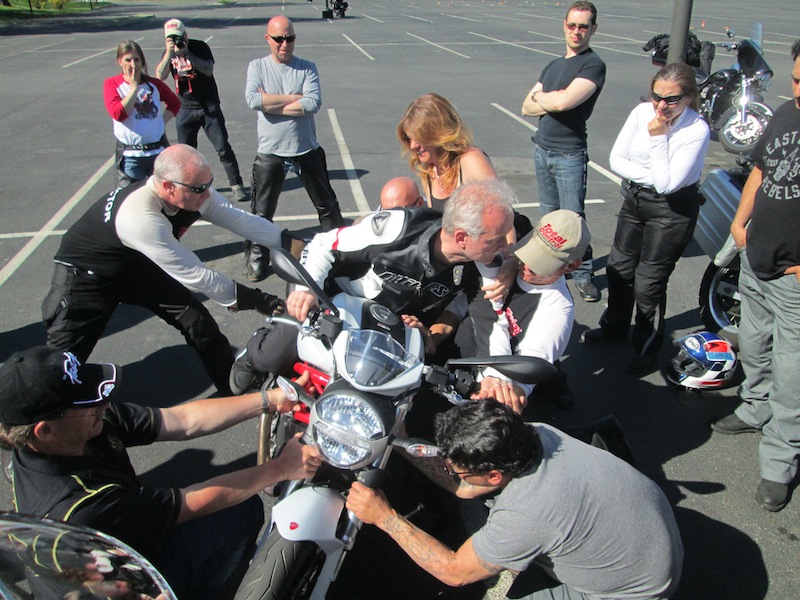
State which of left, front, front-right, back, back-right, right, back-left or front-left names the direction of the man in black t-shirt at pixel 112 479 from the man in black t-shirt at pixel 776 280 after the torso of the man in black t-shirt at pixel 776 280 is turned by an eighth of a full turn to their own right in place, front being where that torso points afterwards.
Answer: front-left

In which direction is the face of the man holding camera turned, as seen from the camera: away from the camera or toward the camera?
toward the camera

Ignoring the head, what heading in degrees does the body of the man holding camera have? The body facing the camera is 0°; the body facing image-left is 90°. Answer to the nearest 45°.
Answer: approximately 0°

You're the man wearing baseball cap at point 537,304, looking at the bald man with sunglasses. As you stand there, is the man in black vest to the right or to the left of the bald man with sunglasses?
left

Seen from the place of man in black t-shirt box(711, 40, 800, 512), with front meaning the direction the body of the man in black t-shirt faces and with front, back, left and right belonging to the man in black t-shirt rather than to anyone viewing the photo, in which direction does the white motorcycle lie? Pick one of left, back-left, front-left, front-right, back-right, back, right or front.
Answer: front

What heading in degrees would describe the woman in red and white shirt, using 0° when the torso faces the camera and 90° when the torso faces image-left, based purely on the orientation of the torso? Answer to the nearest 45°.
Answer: approximately 0°

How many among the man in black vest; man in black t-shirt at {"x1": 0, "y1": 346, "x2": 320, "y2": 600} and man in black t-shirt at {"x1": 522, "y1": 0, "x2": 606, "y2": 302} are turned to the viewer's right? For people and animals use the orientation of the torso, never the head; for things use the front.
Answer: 2

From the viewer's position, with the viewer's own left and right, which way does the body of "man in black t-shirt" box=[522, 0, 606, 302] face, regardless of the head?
facing the viewer and to the left of the viewer

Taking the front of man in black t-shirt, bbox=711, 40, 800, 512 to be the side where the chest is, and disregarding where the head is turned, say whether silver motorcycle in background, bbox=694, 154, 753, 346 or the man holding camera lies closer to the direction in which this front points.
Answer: the man holding camera

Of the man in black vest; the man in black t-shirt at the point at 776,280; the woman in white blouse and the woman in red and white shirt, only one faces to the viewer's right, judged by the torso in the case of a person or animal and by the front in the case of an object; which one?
the man in black vest

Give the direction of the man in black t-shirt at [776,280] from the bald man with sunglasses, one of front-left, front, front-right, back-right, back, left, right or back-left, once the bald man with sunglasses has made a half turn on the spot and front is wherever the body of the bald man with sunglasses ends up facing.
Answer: back-right

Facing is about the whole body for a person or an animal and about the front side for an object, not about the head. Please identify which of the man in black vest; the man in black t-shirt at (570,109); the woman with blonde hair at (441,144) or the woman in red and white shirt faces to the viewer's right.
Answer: the man in black vest

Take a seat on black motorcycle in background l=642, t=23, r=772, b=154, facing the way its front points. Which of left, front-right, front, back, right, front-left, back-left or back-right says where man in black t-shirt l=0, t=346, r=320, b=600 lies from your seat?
front-right

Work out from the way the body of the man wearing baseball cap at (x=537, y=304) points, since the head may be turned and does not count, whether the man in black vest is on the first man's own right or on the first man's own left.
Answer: on the first man's own right

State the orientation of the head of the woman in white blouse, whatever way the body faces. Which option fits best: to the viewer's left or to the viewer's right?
to the viewer's left

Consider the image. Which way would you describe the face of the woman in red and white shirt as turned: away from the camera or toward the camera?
toward the camera

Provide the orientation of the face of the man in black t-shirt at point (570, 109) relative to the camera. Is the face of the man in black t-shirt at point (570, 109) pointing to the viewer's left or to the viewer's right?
to the viewer's left
